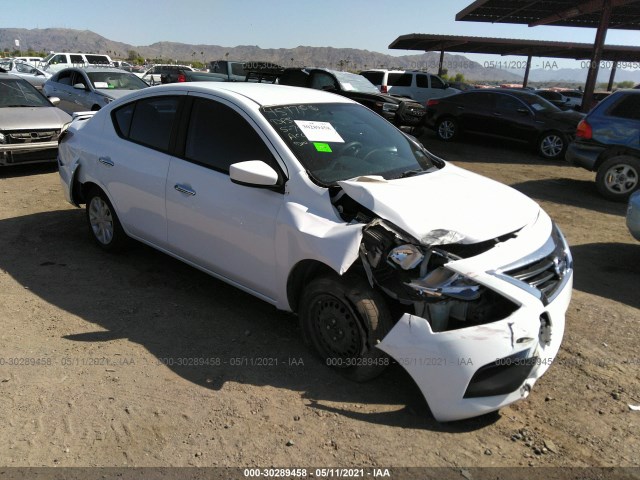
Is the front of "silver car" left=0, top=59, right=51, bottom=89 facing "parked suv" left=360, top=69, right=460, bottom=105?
yes

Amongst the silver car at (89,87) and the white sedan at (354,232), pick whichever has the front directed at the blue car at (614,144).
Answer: the silver car

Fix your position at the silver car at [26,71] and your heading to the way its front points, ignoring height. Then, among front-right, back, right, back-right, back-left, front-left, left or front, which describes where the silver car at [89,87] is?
front-right

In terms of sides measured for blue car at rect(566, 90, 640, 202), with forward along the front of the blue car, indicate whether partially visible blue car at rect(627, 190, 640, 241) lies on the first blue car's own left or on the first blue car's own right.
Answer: on the first blue car's own right

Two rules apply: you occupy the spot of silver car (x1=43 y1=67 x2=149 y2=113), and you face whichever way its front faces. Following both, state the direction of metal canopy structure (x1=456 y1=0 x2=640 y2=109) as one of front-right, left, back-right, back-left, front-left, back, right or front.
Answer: front-left

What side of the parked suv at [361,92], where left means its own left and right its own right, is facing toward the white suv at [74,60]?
back

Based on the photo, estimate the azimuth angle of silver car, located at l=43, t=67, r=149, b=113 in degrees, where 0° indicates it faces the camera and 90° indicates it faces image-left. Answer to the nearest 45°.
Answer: approximately 315°

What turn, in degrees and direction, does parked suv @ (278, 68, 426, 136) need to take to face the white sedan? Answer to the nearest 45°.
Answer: approximately 45° to its right

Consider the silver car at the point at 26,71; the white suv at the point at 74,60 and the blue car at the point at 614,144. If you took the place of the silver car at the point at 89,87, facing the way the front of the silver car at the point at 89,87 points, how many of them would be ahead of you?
1

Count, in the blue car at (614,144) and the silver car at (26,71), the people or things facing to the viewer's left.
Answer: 0

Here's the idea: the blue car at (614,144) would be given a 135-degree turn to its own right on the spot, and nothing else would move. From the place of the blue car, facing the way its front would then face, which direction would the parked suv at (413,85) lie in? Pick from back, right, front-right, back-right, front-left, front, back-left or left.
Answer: right
